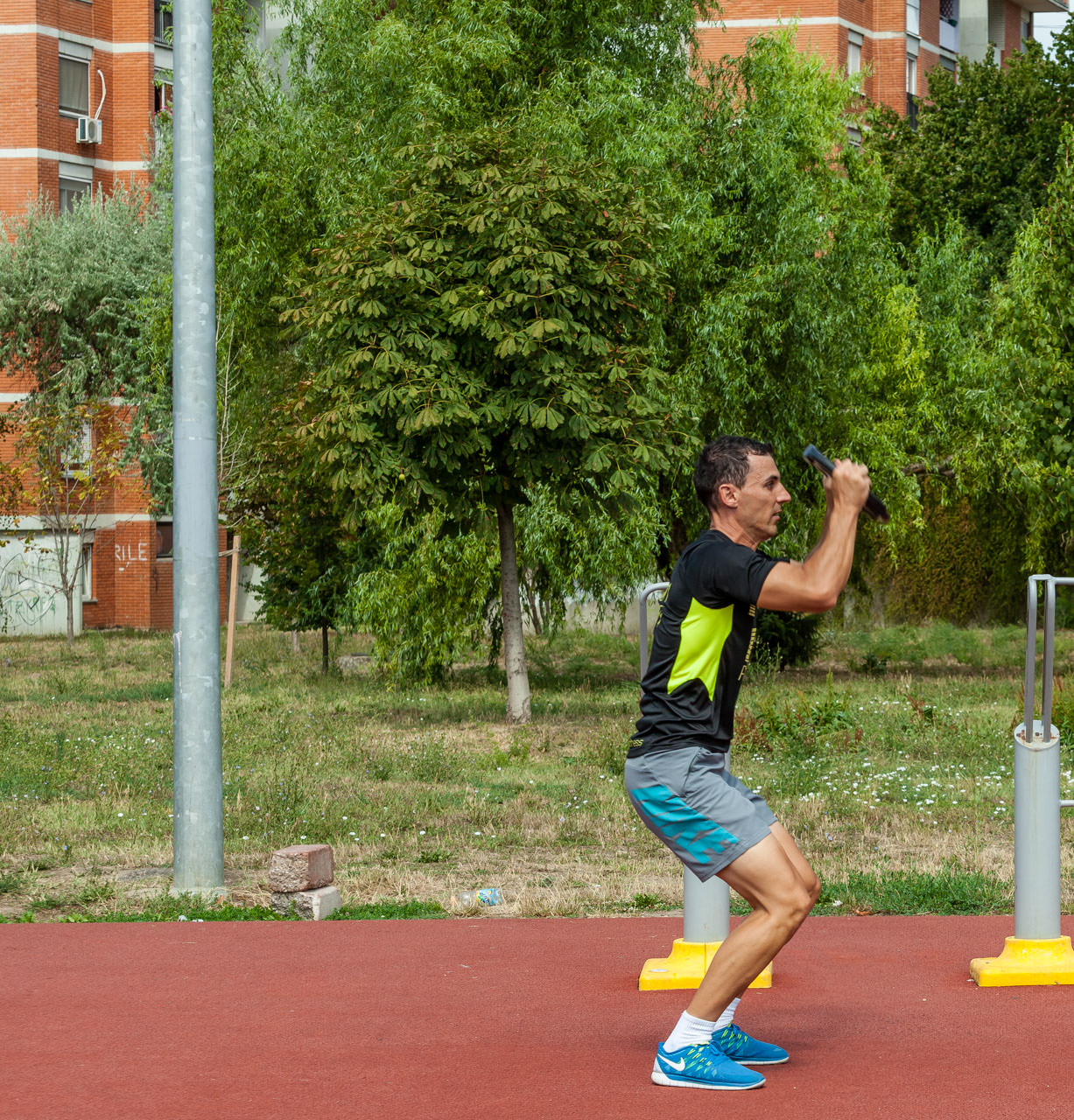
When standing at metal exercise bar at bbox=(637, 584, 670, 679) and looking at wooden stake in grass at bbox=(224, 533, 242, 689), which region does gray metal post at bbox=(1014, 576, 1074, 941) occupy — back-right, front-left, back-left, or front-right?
back-right

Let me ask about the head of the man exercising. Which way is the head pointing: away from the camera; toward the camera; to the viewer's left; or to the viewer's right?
to the viewer's right

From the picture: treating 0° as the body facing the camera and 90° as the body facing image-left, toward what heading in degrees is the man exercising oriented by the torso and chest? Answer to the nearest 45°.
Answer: approximately 270°

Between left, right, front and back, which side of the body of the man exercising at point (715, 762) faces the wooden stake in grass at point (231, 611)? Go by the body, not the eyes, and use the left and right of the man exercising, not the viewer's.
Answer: left

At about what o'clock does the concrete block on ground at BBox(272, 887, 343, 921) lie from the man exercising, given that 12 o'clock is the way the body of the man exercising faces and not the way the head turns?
The concrete block on ground is roughly at 8 o'clock from the man exercising.

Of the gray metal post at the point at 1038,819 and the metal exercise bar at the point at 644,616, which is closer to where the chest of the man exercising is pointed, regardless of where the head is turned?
the gray metal post

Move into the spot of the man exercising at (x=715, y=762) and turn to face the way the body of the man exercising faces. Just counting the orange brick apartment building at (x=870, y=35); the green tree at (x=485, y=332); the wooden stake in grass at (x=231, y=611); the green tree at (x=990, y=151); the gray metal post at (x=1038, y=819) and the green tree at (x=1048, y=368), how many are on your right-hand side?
0

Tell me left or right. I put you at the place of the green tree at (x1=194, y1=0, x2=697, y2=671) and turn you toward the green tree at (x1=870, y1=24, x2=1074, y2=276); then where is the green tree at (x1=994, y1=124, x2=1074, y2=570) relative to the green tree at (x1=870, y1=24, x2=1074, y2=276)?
right

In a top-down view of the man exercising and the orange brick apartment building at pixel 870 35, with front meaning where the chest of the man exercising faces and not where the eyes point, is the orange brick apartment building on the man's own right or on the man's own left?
on the man's own left

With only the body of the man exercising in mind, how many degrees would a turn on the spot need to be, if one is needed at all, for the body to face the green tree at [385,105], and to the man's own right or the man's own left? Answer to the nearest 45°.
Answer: approximately 90° to the man's own left

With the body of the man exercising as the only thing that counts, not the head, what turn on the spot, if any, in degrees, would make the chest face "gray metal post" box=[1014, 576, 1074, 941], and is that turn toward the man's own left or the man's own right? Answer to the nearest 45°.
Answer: approximately 45° to the man's own left

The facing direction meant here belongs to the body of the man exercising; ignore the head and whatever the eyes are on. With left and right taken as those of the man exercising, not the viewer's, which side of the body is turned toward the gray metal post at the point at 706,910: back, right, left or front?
left

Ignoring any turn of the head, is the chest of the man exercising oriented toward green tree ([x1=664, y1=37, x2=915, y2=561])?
no
